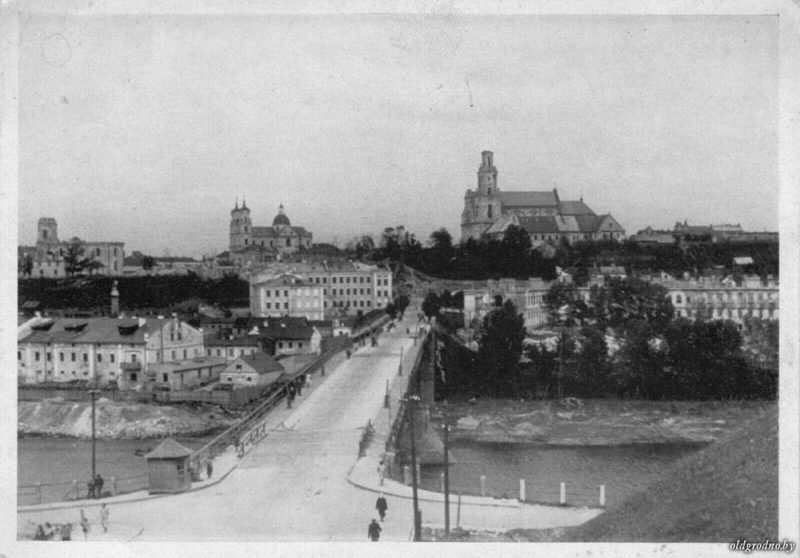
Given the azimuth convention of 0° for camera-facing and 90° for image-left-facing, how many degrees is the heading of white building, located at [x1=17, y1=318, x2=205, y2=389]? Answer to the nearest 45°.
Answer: approximately 0°

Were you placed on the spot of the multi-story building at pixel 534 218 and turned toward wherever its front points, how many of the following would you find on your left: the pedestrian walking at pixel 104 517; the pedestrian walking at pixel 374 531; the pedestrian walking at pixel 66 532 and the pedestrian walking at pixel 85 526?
4

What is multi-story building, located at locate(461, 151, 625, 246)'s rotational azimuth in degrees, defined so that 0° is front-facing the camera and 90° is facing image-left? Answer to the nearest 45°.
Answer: approximately 90°

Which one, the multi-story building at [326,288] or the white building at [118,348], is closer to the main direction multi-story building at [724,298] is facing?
the white building

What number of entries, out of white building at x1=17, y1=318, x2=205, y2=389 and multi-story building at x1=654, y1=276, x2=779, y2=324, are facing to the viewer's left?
0

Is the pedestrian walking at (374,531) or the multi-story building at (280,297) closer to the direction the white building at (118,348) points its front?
the pedestrian walking

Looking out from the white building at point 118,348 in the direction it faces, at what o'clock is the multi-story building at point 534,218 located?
The multi-story building is roughly at 8 o'clock from the white building.

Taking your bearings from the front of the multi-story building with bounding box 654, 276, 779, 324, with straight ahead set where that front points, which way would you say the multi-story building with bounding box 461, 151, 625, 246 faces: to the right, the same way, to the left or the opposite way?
to the right

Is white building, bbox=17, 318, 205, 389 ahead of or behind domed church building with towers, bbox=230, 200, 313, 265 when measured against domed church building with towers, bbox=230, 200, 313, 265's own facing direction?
ahead

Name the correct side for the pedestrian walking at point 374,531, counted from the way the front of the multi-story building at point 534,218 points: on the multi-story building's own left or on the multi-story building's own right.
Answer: on the multi-story building's own left

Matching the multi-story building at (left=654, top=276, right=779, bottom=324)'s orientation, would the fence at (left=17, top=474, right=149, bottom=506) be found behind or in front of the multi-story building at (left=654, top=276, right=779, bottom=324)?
in front
